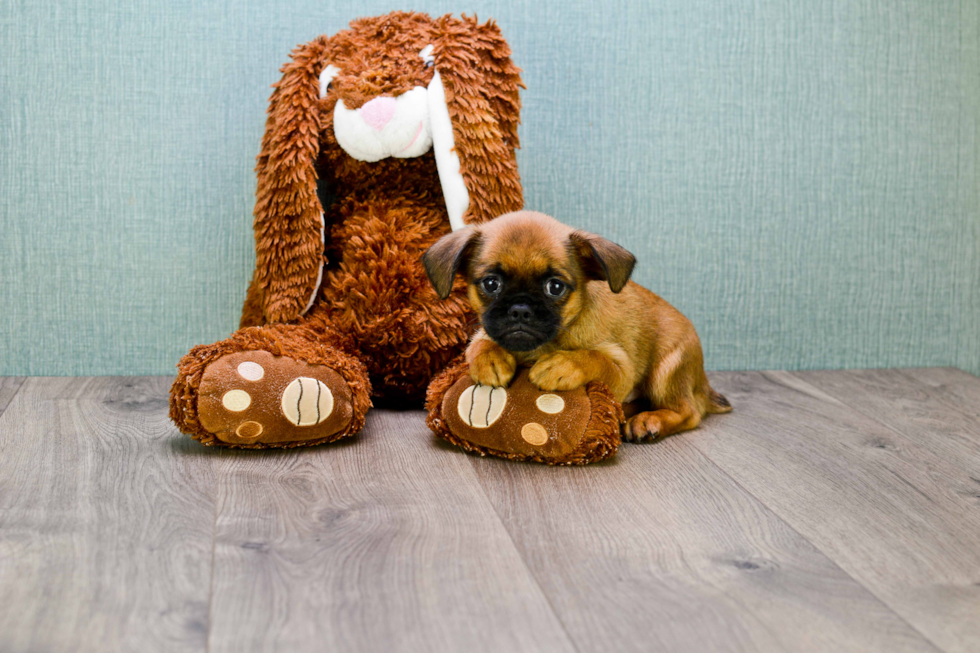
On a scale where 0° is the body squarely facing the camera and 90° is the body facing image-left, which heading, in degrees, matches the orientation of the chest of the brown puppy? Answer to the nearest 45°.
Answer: approximately 45°

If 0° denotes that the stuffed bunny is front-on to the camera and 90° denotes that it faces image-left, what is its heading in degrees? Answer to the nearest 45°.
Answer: approximately 0°
